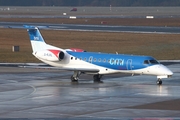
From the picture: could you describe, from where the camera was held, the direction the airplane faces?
facing the viewer and to the right of the viewer
